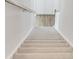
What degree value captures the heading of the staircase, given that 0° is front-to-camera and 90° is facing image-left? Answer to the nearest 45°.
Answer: approximately 0°
